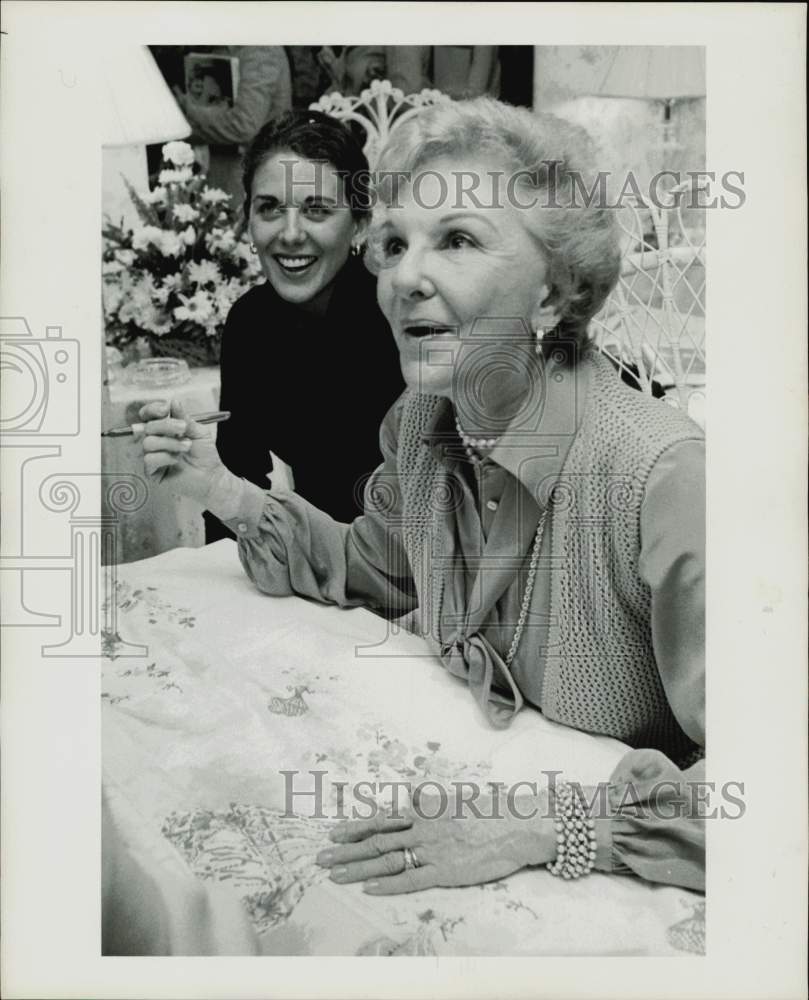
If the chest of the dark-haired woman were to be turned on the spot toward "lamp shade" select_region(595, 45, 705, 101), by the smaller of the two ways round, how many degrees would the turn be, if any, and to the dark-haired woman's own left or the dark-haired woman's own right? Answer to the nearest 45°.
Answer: approximately 135° to the dark-haired woman's own left

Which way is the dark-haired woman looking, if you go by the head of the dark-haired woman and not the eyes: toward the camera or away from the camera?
toward the camera

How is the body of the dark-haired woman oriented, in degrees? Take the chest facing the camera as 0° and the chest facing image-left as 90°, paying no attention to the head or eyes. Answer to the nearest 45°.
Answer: approximately 45°
